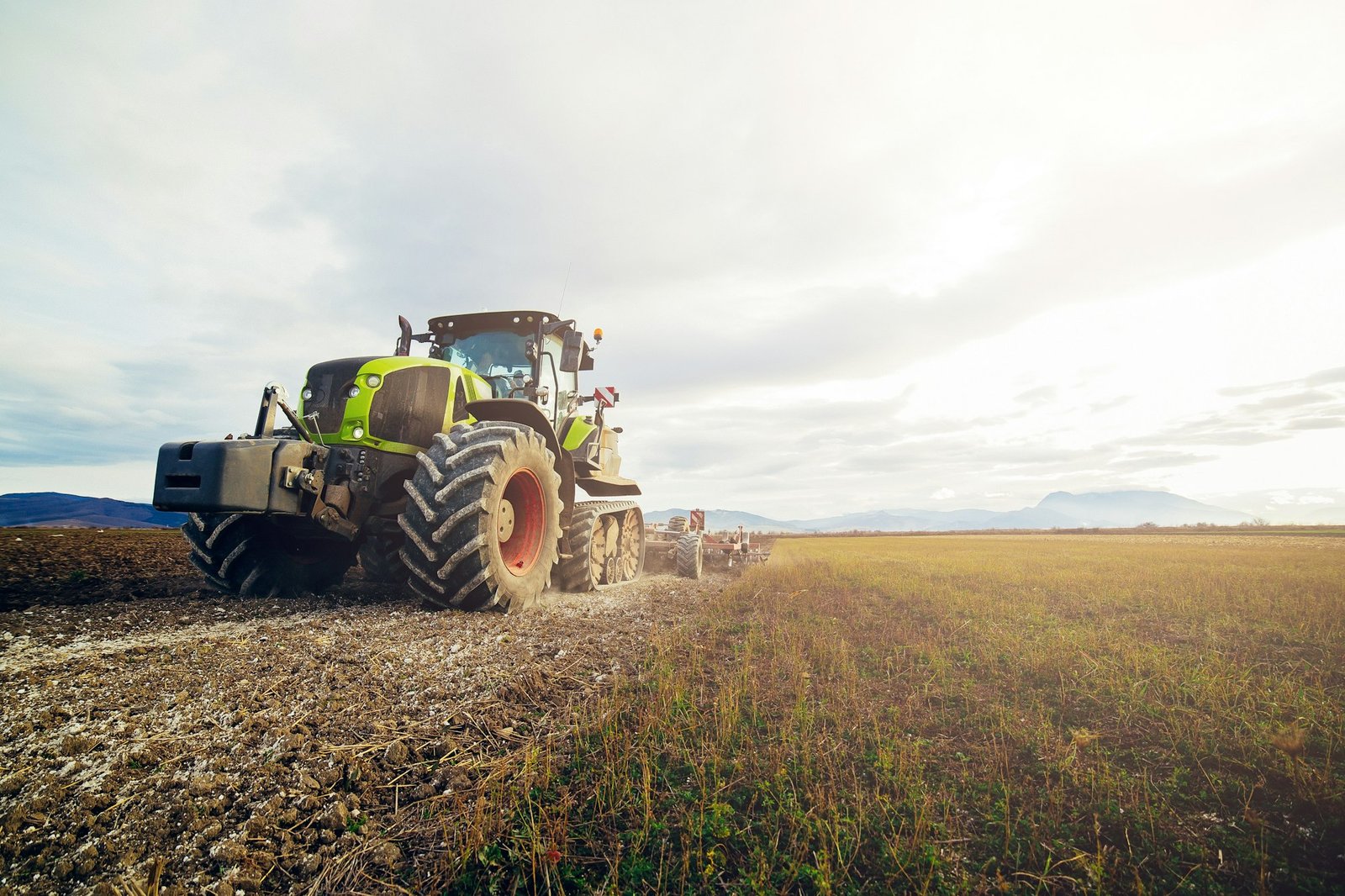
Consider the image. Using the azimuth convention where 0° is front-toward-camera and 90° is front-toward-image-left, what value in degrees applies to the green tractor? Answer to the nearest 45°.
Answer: approximately 45°
